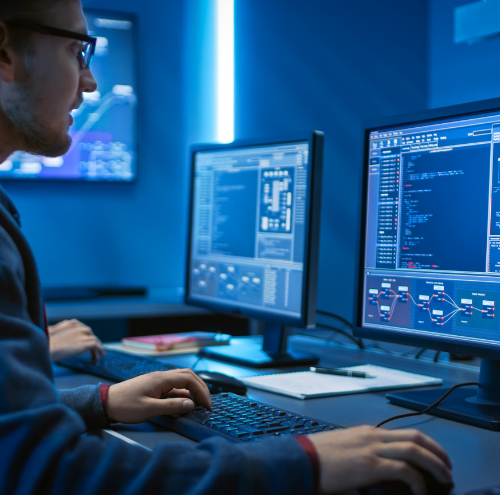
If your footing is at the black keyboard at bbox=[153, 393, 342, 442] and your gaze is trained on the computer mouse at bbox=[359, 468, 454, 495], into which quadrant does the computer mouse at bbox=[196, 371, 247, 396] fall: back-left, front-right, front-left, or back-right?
back-left

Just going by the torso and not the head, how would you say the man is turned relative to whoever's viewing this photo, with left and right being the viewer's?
facing to the right of the viewer

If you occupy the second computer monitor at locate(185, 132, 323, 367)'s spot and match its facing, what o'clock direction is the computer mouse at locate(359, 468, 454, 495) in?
The computer mouse is roughly at 10 o'clock from the second computer monitor.

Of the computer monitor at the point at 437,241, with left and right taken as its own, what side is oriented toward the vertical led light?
right

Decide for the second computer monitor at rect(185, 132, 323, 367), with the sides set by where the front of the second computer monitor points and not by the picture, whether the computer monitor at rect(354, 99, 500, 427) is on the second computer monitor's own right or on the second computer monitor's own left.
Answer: on the second computer monitor's own left

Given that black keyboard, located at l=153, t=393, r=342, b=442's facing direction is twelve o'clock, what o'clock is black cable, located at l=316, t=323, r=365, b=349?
The black cable is roughly at 5 o'clock from the black keyboard.

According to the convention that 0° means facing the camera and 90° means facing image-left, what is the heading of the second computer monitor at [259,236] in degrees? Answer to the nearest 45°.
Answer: approximately 45°

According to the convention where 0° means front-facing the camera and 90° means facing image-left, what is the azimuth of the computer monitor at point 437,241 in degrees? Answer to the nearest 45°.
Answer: approximately 45°
